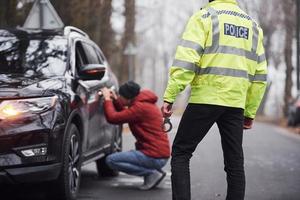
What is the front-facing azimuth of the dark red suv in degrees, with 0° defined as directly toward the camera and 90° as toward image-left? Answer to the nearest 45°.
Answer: approximately 45°

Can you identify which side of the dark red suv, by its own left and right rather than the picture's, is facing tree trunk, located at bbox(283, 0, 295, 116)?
back

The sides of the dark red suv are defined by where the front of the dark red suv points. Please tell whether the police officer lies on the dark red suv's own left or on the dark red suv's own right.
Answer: on the dark red suv's own left

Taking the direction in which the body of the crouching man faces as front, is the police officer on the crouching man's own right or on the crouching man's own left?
on the crouching man's own left

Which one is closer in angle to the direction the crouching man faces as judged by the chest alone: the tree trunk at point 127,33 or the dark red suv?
the dark red suv

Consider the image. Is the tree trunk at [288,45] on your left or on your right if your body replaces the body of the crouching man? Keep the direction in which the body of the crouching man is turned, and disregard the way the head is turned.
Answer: on your right

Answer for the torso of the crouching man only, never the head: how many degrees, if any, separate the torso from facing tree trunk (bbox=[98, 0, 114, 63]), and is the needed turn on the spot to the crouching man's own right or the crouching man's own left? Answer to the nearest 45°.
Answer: approximately 90° to the crouching man's own right

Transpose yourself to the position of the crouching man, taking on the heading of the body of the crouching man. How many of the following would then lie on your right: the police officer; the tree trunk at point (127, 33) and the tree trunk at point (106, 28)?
2

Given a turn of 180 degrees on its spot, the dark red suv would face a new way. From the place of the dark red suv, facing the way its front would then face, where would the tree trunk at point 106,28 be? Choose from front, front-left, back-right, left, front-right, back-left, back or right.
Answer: front-left

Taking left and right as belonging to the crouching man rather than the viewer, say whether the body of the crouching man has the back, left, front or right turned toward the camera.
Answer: left

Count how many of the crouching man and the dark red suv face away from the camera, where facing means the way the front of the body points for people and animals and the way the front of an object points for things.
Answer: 0

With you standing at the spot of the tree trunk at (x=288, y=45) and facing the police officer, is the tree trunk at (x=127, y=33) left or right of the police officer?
right
